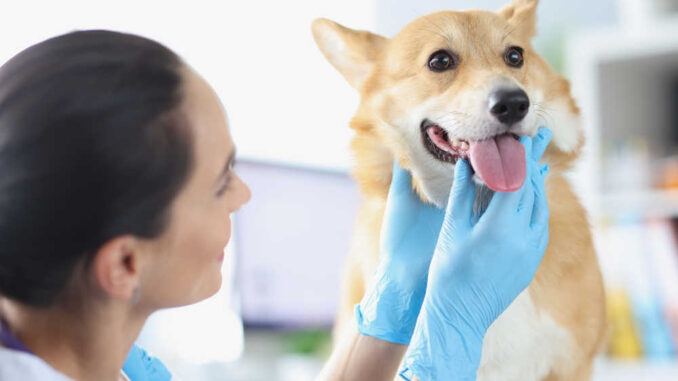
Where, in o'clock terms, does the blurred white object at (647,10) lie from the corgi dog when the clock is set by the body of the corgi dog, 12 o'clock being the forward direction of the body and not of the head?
The blurred white object is roughly at 8 o'clock from the corgi dog.

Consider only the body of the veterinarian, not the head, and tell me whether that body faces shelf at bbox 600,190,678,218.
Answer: yes

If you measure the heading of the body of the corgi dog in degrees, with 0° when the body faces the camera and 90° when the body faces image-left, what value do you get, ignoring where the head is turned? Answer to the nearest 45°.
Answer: approximately 315°

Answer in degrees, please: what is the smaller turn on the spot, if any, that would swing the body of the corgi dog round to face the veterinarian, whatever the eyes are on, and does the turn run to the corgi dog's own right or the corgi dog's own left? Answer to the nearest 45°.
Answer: approximately 90° to the corgi dog's own right

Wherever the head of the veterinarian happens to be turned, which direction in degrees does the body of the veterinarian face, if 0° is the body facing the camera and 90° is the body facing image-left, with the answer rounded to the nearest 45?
approximately 225°

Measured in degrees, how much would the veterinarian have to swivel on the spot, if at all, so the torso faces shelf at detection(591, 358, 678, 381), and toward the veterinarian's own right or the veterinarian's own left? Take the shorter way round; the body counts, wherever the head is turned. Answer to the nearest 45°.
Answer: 0° — they already face it

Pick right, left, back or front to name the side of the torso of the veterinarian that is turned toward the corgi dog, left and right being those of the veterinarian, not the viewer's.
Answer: front

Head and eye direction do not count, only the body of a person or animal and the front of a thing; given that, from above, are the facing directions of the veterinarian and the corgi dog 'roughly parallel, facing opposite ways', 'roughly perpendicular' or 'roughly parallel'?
roughly perpendicular

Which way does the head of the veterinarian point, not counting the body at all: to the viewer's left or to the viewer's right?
to the viewer's right

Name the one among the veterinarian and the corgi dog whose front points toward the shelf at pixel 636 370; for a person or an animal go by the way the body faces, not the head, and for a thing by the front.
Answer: the veterinarian
